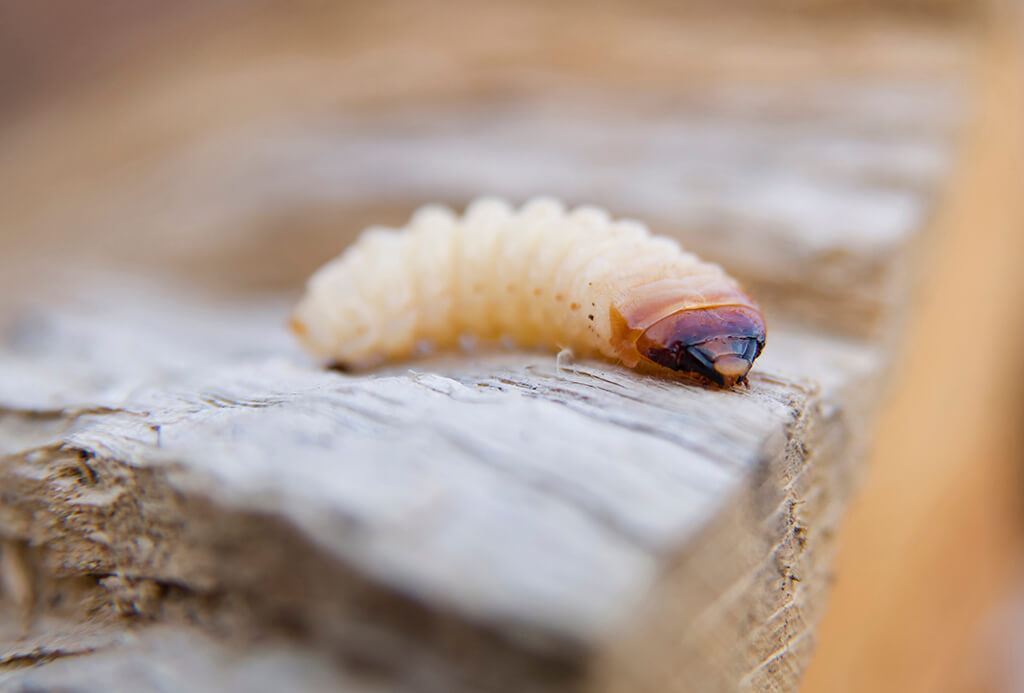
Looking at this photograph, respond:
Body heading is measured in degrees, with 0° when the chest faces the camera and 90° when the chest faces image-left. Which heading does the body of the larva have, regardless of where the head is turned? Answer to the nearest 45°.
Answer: approximately 315°
